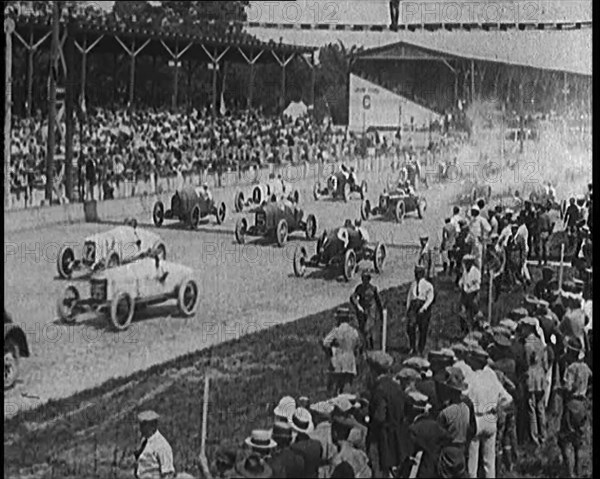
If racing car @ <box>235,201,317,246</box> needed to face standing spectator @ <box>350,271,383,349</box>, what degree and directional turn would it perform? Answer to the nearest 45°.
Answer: approximately 135° to its left

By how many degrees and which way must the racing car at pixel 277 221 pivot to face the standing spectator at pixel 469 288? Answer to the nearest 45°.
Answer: approximately 135° to its left

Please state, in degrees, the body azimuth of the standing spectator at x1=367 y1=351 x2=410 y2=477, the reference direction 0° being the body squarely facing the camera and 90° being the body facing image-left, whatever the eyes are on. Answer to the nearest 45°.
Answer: approximately 135°

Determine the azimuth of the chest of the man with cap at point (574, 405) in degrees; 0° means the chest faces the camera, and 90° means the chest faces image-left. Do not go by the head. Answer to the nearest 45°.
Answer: approximately 135°

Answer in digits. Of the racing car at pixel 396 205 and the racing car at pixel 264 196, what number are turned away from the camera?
0

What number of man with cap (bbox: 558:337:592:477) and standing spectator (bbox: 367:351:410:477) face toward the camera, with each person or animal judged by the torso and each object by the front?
0

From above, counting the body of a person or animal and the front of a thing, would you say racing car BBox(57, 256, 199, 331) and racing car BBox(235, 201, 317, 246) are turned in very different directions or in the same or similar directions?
same or similar directions

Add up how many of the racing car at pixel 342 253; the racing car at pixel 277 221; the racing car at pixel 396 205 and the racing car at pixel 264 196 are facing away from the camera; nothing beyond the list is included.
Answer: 0

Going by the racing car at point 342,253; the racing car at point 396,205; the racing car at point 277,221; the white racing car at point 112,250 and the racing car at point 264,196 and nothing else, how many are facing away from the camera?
0

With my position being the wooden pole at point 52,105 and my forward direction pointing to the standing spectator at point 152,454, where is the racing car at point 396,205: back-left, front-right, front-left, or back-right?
front-left

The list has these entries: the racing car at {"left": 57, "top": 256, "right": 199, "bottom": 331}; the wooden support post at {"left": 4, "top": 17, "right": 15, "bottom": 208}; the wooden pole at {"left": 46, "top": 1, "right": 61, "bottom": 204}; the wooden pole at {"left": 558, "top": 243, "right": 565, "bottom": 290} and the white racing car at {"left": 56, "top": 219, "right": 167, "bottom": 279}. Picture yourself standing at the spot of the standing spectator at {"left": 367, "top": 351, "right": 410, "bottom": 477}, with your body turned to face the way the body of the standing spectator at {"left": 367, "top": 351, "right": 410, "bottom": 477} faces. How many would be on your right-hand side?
1

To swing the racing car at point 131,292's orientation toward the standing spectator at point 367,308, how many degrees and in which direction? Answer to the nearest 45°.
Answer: approximately 135° to its left

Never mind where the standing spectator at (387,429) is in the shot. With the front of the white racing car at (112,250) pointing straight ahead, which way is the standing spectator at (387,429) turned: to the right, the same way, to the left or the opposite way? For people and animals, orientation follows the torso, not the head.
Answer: to the right
